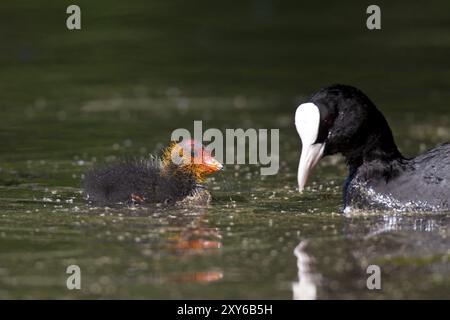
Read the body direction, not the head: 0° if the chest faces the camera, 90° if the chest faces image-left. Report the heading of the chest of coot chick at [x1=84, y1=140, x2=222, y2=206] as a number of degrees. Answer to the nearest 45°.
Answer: approximately 270°

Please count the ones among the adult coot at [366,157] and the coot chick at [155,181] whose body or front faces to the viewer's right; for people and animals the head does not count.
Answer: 1

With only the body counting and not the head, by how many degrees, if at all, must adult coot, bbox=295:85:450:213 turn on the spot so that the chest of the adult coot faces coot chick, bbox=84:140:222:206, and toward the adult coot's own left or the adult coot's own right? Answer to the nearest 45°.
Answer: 0° — it already faces it

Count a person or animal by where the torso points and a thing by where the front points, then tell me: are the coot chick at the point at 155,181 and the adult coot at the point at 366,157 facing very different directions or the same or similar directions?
very different directions

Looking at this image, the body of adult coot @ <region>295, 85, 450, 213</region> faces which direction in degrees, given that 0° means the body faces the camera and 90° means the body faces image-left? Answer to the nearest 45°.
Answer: approximately 90°

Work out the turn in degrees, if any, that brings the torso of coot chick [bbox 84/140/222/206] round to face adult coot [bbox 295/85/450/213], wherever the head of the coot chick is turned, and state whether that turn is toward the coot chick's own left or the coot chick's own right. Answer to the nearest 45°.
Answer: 0° — it already faces it

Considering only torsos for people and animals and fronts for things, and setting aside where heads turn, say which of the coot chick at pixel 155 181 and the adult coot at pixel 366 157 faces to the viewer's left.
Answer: the adult coot
